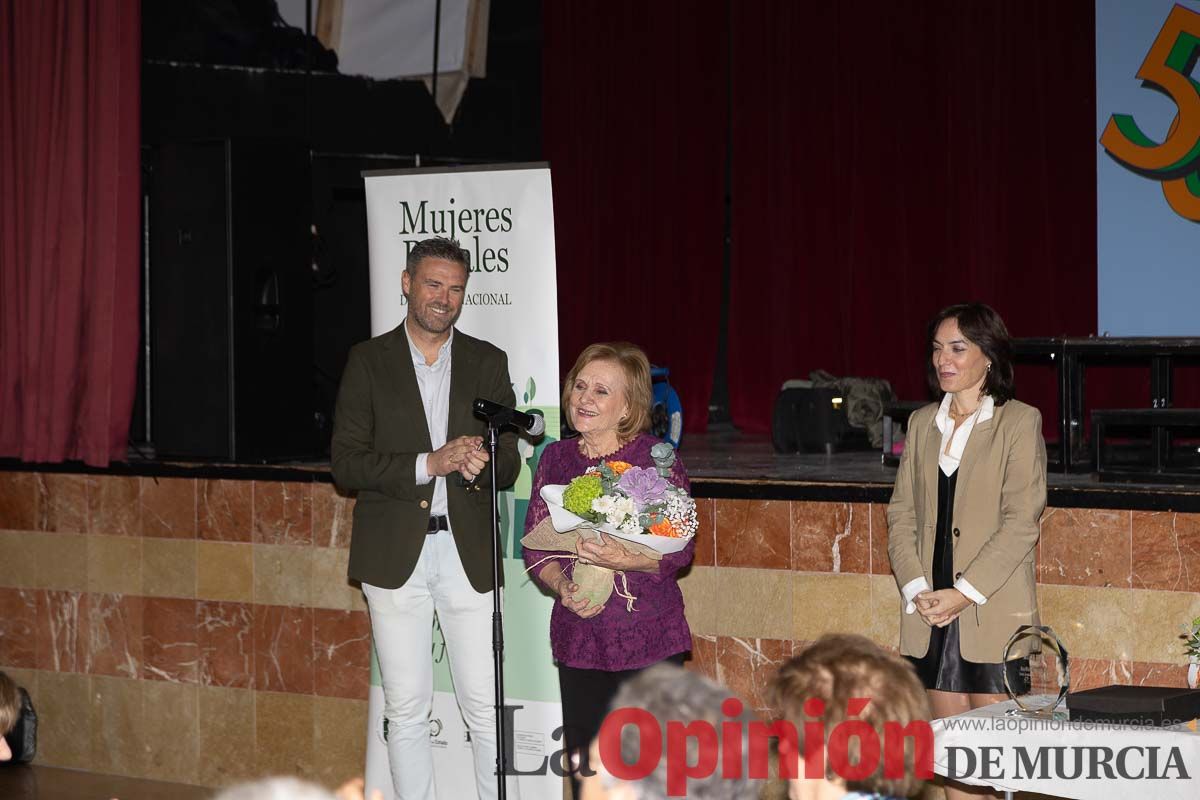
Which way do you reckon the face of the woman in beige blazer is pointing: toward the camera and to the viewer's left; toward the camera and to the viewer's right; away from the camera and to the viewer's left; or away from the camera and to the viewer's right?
toward the camera and to the viewer's left

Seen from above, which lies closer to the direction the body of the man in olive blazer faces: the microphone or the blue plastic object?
the microphone

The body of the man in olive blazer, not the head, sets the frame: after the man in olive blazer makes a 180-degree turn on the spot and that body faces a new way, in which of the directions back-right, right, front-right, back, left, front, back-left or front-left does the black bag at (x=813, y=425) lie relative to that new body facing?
right

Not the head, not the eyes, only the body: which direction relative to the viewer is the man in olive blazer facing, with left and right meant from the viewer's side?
facing the viewer and to the right of the viewer

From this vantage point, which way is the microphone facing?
to the viewer's right

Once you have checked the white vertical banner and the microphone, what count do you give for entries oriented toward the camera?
1

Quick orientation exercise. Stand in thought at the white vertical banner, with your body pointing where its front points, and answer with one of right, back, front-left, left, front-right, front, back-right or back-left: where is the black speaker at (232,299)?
back-right

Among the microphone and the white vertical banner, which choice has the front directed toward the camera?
the white vertical banner

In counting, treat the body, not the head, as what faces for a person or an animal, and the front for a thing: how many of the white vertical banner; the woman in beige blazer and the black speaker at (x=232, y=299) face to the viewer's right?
0

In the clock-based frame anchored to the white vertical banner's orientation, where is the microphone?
The microphone is roughly at 12 o'clock from the white vertical banner.

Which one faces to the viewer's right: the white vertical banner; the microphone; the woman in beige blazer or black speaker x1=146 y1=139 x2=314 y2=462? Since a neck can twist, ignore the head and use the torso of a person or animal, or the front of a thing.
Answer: the microphone

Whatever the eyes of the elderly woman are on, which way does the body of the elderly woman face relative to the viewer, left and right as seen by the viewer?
facing the viewer and to the left of the viewer

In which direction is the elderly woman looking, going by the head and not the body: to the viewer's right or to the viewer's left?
to the viewer's left

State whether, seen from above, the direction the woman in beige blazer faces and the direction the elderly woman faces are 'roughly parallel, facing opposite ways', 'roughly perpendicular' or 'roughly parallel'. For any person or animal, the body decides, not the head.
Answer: roughly parallel

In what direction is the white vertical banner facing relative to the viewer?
toward the camera
